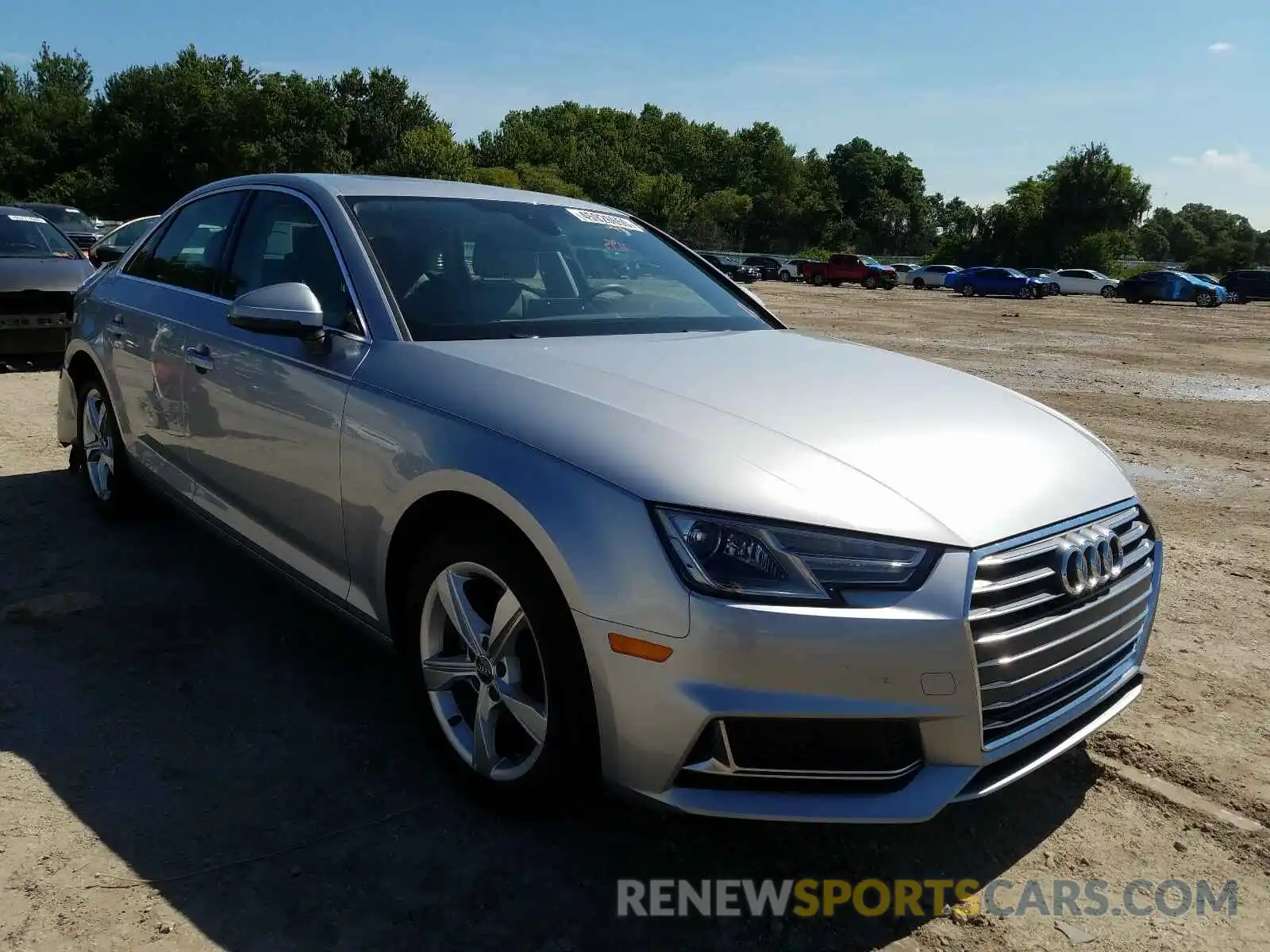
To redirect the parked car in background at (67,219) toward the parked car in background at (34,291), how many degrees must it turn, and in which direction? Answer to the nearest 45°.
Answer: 0° — it already faces it

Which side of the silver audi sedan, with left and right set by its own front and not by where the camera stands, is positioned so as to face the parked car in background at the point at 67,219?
back

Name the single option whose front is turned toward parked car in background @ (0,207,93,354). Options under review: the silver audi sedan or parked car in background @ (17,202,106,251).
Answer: parked car in background @ (17,202,106,251)

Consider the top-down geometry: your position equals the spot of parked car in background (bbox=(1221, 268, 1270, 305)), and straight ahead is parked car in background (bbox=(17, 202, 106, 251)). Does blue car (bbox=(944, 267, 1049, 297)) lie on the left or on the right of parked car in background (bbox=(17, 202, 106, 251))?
right

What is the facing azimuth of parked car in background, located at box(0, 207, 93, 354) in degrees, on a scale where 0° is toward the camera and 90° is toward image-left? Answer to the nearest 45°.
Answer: approximately 0°

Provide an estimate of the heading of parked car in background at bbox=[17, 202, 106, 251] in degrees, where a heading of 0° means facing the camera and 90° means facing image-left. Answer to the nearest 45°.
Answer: approximately 0°

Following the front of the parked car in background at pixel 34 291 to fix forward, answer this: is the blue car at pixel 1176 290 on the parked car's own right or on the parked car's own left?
on the parked car's own left

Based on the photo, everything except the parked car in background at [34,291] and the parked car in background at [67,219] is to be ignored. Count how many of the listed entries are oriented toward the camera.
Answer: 2

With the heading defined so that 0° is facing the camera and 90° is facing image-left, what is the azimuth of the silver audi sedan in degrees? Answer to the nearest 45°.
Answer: approximately 315°
